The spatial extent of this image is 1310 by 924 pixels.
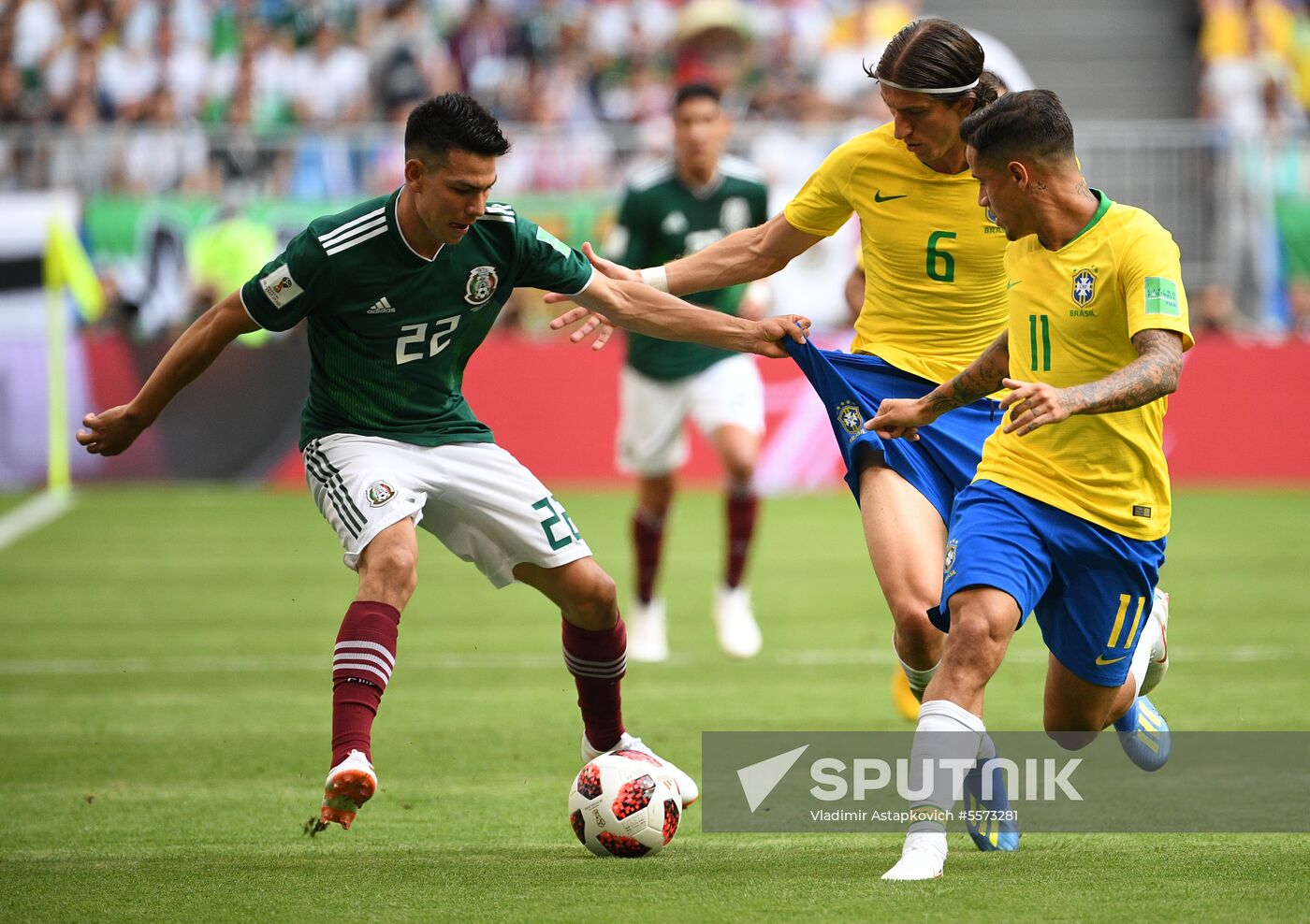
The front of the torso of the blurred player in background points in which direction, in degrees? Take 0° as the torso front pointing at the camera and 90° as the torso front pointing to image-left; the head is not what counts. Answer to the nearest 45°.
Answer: approximately 0°

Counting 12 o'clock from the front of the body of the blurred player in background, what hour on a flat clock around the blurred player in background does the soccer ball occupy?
The soccer ball is roughly at 12 o'clock from the blurred player in background.
